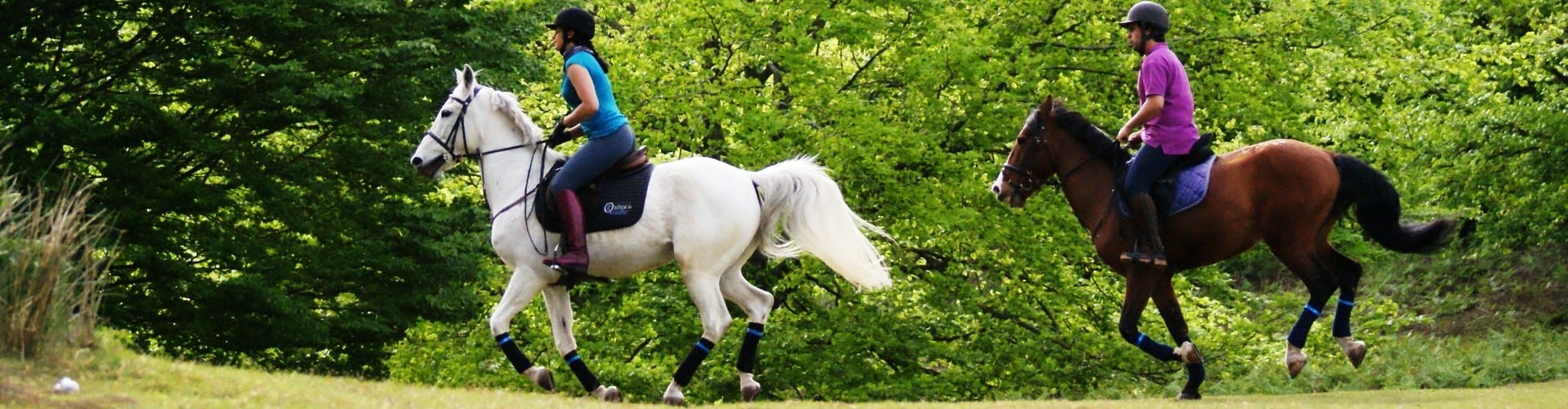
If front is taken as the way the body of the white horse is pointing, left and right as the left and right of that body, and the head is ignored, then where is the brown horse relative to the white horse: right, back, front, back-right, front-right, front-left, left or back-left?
back

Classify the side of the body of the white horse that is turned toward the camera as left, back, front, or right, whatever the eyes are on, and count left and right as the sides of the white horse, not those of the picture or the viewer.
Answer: left

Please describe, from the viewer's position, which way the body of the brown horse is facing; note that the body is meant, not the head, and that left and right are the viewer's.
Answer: facing to the left of the viewer

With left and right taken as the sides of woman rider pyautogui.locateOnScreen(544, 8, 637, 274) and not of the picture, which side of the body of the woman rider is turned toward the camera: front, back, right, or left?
left

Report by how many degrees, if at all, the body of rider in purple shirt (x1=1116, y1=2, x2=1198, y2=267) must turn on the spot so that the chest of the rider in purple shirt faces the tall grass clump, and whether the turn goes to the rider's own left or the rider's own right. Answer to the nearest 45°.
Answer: approximately 45° to the rider's own left

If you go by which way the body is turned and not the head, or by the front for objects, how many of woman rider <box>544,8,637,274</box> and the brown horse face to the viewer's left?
2

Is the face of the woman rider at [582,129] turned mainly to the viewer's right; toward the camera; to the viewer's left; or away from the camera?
to the viewer's left

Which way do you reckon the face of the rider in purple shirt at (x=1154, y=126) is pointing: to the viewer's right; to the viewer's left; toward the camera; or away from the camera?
to the viewer's left

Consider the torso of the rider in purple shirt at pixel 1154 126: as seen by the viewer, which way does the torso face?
to the viewer's left

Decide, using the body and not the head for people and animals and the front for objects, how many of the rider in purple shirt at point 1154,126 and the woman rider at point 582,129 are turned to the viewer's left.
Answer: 2

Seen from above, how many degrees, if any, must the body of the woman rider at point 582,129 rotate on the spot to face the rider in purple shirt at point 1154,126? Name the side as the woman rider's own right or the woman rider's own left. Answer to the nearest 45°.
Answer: approximately 180°

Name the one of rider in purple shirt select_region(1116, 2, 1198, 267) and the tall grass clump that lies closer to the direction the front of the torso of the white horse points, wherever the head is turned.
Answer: the tall grass clump

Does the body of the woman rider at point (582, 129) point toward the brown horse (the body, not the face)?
no

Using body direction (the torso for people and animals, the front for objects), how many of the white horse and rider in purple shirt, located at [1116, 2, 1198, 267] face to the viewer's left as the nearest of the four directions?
2

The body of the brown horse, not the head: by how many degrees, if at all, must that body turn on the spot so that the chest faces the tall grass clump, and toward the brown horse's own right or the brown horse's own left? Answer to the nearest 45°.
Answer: approximately 45° to the brown horse's own left

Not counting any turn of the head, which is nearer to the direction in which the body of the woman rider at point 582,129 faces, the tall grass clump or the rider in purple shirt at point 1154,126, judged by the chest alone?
the tall grass clump
